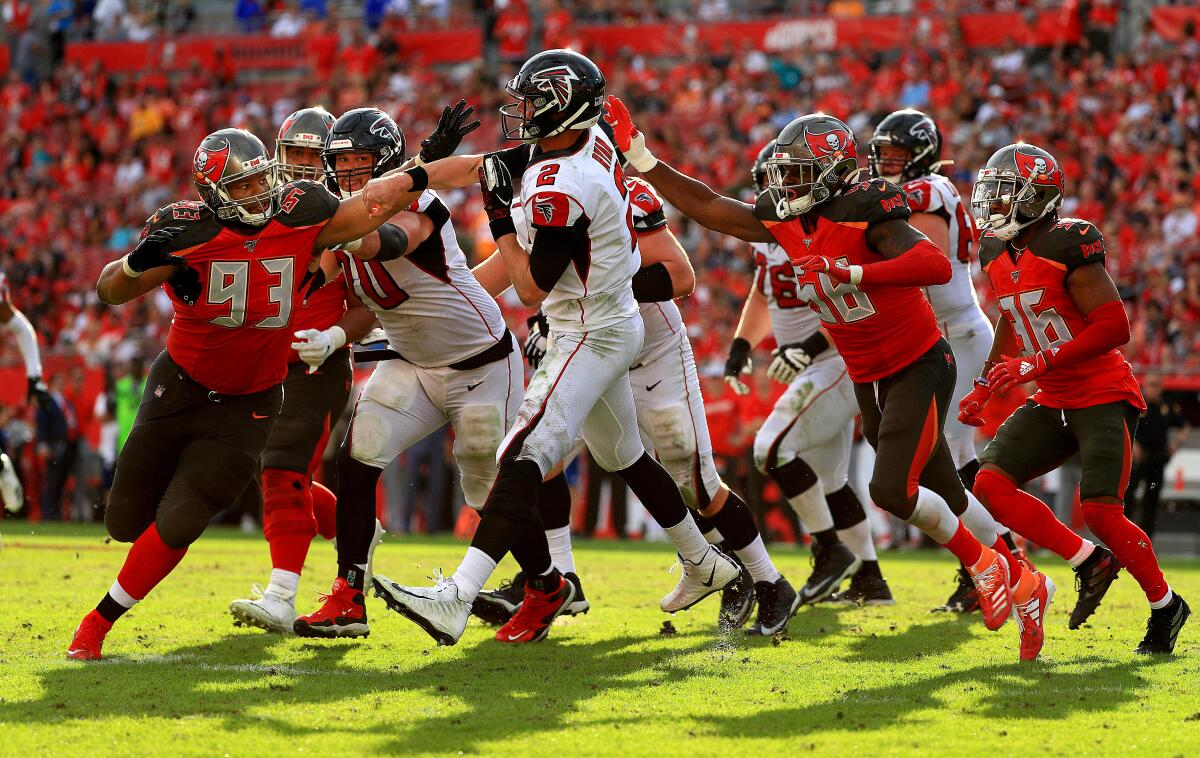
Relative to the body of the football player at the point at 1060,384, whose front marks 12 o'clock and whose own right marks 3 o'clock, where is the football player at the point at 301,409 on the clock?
the football player at the point at 301,409 is roughly at 1 o'clock from the football player at the point at 1060,384.

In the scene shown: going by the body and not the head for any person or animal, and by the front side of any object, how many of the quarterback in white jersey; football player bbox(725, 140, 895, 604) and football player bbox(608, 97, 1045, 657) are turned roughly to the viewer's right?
0

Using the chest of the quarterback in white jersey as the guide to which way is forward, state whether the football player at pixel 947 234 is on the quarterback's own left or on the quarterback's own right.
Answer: on the quarterback's own right

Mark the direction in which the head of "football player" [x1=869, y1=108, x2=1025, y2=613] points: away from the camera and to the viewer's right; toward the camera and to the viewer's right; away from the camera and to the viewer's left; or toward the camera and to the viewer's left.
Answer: toward the camera and to the viewer's left

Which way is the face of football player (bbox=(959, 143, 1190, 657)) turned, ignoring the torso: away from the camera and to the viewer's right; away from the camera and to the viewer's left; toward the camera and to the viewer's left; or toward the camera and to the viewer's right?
toward the camera and to the viewer's left

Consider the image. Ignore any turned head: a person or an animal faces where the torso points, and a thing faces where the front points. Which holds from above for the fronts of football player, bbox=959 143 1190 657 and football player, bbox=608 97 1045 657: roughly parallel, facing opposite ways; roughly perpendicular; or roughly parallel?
roughly parallel

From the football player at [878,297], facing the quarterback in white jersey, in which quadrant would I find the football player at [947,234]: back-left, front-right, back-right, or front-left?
back-right

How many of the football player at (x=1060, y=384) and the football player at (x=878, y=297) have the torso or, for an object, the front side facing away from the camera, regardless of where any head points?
0

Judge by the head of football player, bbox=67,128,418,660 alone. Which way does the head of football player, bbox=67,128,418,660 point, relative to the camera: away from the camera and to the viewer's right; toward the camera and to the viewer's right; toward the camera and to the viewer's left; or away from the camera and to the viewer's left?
toward the camera and to the viewer's right

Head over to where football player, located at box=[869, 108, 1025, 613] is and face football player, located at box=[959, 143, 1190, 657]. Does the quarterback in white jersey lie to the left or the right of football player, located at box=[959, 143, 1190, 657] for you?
right

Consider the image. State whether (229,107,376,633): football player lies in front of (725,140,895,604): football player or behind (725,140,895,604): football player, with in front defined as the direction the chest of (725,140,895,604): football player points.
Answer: in front

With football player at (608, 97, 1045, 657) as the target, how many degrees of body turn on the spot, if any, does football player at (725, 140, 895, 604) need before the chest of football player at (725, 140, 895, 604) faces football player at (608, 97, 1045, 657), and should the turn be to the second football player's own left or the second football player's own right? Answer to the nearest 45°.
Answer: approximately 45° to the second football player's own left

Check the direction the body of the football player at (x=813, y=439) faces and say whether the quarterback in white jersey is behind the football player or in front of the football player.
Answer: in front

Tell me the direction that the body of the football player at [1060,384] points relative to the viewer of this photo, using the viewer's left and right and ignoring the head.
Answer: facing the viewer and to the left of the viewer

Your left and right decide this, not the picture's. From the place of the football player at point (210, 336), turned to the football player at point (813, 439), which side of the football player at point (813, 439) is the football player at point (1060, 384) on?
right

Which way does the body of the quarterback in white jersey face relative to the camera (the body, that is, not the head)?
to the viewer's left
